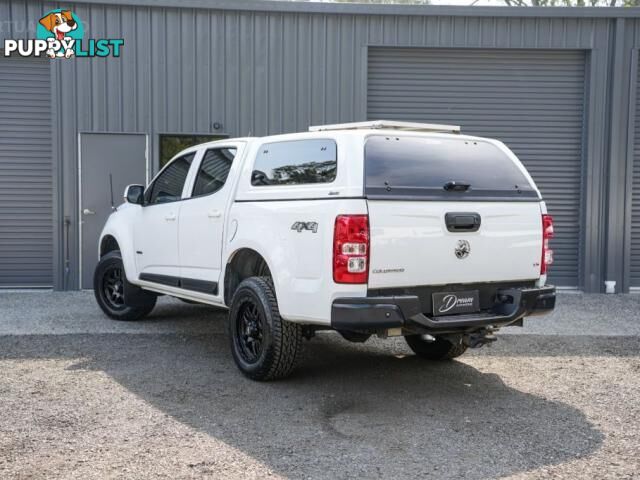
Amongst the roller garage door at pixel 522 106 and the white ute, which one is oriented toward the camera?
the roller garage door

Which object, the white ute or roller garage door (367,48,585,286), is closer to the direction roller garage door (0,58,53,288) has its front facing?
the white ute

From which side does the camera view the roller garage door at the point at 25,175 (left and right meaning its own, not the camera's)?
front

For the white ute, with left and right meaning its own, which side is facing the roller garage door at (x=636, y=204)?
right

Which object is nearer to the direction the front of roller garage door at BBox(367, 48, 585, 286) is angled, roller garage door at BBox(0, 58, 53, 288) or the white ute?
the white ute

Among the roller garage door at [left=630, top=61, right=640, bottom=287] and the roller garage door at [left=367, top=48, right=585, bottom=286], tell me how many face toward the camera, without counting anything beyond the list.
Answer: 2

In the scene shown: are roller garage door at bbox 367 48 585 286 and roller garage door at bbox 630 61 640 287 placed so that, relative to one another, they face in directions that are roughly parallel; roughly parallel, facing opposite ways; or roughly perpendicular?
roughly parallel

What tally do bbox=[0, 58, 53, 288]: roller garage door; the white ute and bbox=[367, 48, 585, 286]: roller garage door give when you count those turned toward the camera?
2

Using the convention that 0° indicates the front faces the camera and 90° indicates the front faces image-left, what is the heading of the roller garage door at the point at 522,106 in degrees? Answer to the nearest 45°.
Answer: approximately 0°

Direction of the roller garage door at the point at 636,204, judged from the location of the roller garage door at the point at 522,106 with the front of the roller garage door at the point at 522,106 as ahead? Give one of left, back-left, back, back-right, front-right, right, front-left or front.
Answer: left

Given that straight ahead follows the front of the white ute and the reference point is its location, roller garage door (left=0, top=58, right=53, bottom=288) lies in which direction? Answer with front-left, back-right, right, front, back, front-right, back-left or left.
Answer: front

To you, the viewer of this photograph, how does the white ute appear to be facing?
facing away from the viewer and to the left of the viewer

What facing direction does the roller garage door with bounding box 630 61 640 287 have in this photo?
toward the camera

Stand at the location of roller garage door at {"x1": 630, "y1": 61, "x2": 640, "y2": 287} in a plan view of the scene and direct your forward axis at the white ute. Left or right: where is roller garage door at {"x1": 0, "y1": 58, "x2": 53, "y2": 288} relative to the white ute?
right

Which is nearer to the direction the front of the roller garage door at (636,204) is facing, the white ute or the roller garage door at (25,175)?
the white ute
